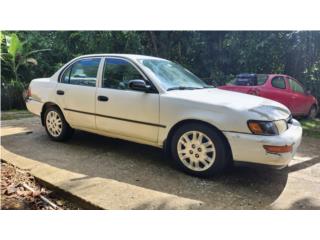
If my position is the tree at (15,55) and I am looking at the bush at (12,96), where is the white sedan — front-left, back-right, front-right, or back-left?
front-left

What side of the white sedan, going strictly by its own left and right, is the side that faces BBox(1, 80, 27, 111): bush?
back

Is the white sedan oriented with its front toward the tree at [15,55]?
no

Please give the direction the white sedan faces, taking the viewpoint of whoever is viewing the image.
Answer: facing the viewer and to the right of the viewer

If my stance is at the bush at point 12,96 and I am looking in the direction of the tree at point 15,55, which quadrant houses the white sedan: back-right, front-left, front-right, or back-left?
back-right

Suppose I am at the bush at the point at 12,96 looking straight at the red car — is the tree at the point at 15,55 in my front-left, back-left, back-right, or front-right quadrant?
back-left

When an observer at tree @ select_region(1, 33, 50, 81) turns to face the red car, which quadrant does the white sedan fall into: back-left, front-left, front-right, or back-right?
front-right
